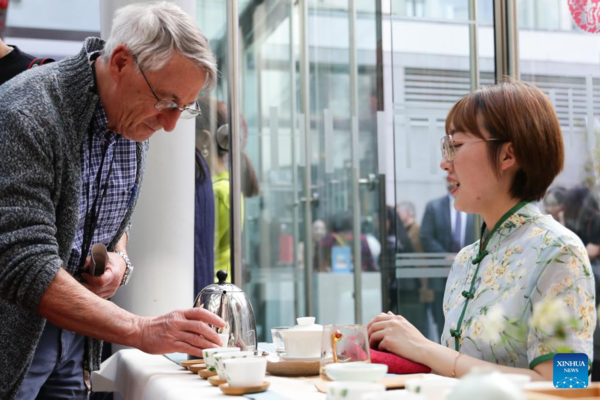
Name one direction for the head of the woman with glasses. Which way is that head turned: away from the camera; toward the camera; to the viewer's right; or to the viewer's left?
to the viewer's left

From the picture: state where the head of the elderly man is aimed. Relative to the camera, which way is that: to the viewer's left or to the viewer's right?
to the viewer's right
